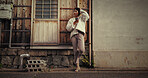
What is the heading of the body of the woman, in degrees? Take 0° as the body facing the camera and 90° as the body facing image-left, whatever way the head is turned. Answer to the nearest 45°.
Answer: approximately 0°

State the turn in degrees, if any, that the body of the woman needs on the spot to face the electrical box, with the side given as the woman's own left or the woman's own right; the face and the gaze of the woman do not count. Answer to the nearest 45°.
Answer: approximately 90° to the woman's own right
